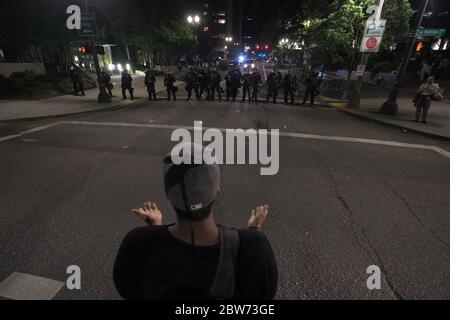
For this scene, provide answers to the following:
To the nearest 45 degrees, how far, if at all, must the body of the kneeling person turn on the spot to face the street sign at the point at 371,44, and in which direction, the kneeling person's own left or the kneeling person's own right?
approximately 45° to the kneeling person's own right

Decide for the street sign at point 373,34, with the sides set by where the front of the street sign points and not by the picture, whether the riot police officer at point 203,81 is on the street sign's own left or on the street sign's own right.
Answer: on the street sign's own right

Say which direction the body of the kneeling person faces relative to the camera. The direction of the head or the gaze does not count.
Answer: away from the camera

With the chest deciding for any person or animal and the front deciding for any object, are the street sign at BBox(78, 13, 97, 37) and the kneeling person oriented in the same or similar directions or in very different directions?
very different directions

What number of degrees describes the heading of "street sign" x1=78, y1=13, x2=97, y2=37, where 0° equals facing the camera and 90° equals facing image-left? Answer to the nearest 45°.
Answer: approximately 0°

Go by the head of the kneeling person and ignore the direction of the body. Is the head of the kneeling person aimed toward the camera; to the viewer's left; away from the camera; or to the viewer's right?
away from the camera

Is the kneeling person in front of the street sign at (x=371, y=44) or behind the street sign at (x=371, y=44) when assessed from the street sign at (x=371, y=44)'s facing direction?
in front

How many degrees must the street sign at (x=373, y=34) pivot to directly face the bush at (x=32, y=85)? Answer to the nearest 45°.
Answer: approximately 90° to its right

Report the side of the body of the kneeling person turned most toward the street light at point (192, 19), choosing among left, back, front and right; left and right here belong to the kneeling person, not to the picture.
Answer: front

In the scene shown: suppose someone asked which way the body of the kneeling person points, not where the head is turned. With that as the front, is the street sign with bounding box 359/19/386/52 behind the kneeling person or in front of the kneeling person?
in front

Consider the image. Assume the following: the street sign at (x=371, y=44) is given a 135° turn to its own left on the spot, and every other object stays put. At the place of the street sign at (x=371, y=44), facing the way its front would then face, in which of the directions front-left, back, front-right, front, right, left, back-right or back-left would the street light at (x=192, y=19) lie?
left
